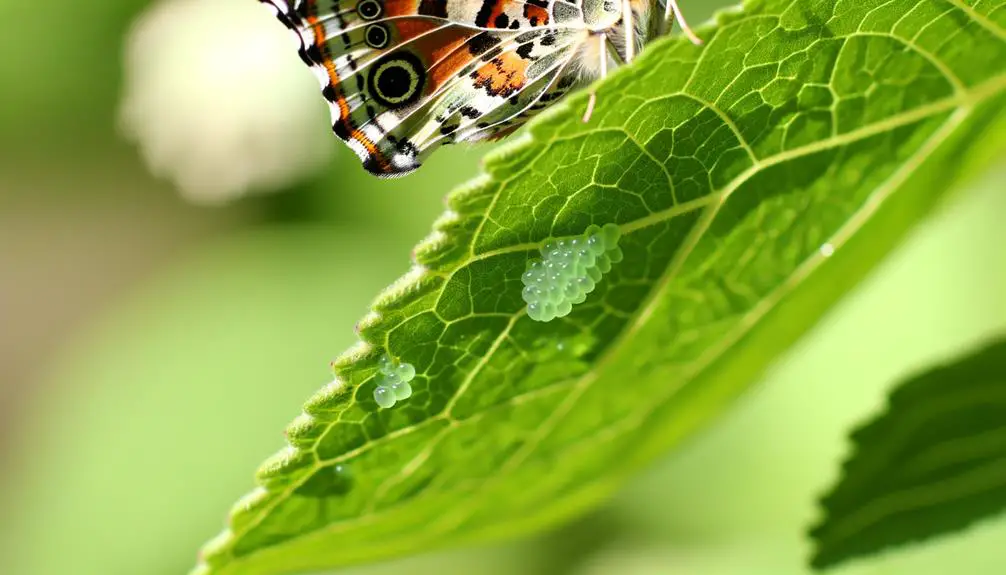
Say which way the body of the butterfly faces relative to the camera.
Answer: to the viewer's right
